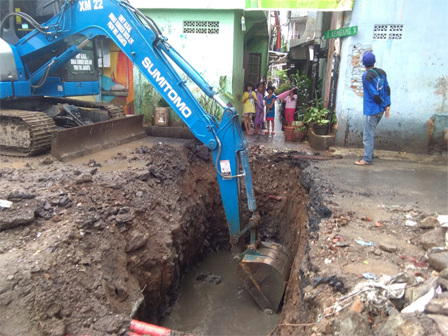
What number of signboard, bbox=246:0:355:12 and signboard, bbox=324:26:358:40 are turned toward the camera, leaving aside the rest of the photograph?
2

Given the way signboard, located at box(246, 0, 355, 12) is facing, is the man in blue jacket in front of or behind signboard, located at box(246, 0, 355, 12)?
in front

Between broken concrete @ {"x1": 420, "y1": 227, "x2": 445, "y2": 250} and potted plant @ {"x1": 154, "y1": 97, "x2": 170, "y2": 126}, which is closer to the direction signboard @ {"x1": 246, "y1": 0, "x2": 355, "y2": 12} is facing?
the broken concrete

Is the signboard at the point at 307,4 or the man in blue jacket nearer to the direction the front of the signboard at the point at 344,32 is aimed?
the man in blue jacket

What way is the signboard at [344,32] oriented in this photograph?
toward the camera

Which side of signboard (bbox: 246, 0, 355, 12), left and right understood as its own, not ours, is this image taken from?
front

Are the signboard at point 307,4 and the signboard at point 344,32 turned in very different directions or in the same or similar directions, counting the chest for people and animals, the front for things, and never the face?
same or similar directions

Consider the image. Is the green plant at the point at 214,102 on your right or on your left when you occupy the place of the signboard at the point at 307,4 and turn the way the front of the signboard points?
on your right

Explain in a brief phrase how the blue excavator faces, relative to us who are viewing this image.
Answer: facing the viewer and to the right of the viewer

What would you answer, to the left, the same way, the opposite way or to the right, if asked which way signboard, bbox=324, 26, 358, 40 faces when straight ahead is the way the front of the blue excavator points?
to the right

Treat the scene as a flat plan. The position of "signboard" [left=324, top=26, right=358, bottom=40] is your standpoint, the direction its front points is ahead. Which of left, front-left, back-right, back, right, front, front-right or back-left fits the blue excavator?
front-right
